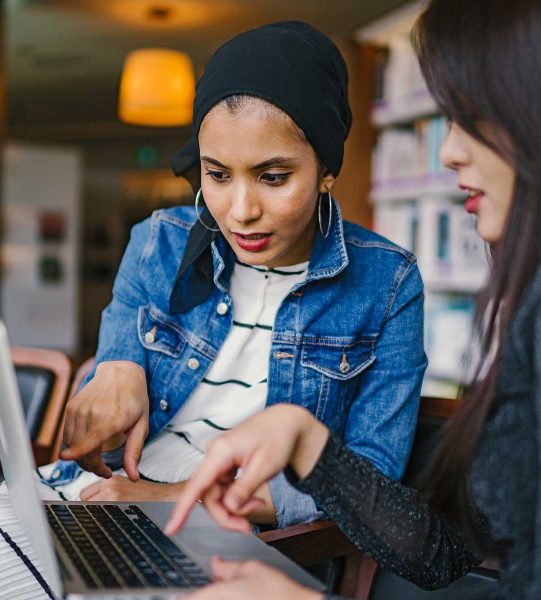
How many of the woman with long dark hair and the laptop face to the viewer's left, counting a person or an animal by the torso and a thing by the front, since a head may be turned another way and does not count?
1

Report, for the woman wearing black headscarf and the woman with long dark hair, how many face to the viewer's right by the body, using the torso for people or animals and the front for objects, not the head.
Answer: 0

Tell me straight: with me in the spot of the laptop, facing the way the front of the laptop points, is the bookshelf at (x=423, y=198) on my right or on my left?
on my left

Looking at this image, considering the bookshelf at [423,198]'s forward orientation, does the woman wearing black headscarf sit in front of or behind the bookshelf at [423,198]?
in front

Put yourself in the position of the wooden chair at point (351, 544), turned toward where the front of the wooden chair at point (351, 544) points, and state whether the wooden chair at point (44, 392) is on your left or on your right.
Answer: on your right

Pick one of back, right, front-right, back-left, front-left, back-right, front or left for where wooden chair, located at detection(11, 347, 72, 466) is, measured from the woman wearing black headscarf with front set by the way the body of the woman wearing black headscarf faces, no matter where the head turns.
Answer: right

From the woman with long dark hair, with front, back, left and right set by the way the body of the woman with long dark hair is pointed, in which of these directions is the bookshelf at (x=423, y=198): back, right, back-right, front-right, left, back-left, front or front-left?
right

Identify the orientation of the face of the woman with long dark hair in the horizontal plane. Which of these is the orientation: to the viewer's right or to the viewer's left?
to the viewer's left

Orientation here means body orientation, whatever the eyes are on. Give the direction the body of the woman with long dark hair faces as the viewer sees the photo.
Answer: to the viewer's left

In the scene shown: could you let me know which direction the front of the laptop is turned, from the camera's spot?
facing to the right of the viewer

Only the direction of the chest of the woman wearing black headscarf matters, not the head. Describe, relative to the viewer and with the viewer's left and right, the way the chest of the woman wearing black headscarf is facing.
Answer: facing the viewer and to the left of the viewer

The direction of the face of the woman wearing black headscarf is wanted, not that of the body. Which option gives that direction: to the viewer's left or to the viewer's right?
to the viewer's left

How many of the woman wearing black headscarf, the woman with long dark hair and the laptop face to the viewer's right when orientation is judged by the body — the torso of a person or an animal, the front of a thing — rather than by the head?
1

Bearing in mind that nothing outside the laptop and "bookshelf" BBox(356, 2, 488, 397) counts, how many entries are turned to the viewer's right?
1

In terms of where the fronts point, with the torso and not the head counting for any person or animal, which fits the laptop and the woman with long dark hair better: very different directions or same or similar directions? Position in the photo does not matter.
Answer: very different directions
